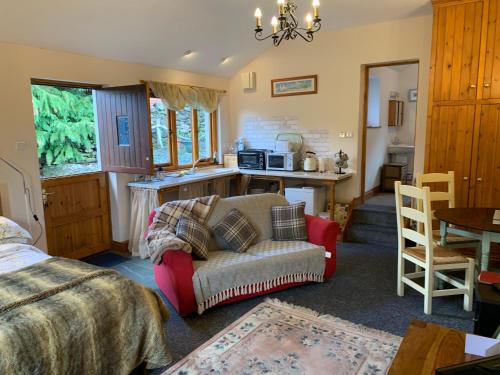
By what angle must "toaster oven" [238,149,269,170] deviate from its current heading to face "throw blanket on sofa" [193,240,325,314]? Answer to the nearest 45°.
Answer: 0° — it already faces it

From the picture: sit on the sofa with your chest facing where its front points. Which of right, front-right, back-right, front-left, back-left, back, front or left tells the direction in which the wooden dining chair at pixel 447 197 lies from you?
front-left

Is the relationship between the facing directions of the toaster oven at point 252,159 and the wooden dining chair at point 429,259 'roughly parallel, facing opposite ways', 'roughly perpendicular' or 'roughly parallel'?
roughly perpendicular

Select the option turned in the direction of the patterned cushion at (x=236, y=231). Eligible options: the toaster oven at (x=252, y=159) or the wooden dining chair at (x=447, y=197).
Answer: the toaster oven

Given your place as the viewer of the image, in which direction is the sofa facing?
facing the viewer and to the right of the viewer

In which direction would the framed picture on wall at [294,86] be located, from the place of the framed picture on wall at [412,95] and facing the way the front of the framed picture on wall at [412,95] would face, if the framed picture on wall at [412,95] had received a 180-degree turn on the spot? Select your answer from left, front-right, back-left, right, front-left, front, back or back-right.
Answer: back-left

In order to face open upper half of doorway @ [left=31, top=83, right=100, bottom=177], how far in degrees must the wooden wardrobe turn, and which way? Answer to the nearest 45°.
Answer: approximately 45° to its right

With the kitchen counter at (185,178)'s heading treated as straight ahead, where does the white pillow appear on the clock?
The white pillow is roughly at 3 o'clock from the kitchen counter.

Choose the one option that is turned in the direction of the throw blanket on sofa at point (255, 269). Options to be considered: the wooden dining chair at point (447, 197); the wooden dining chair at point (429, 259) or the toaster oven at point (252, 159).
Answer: the toaster oven

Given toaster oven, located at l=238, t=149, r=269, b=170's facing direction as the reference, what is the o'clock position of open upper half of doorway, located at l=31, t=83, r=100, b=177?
The open upper half of doorway is roughly at 2 o'clock from the toaster oven.

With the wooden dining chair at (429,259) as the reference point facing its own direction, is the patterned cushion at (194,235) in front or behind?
behind
